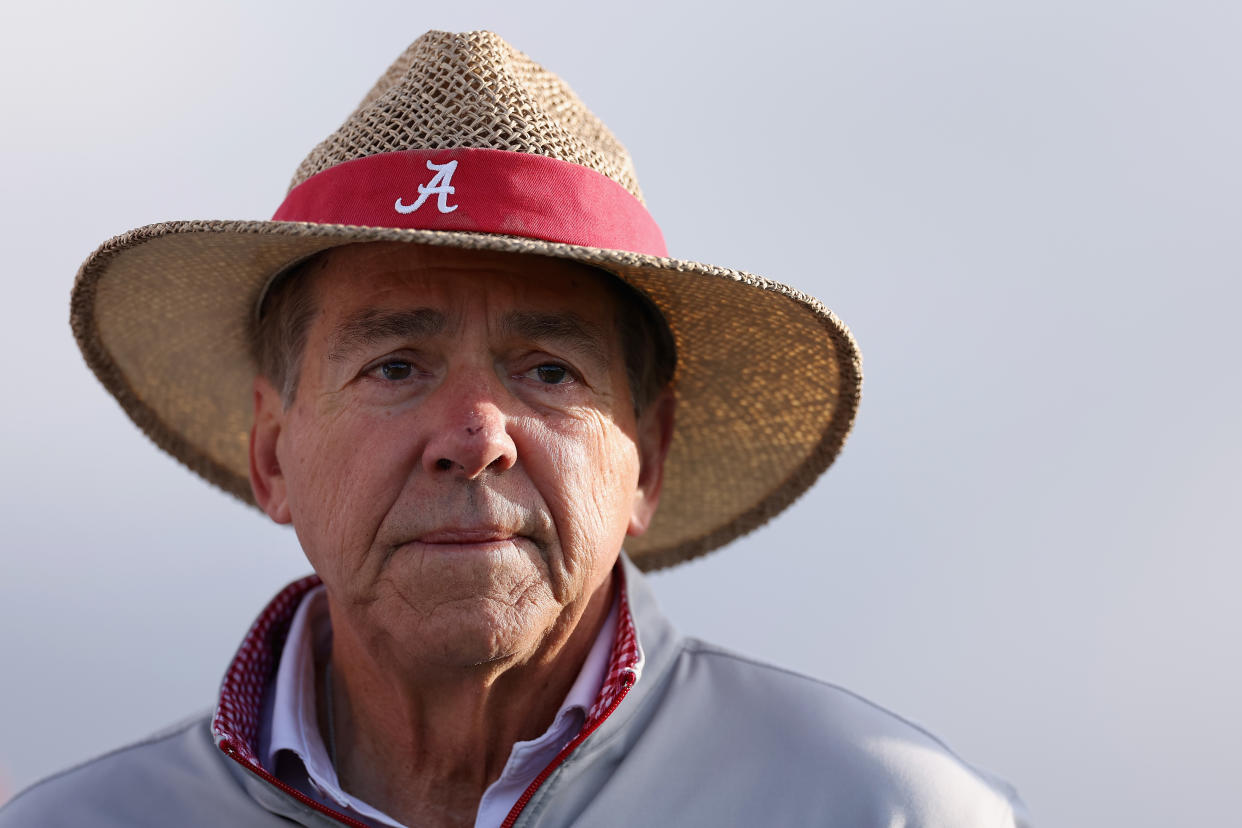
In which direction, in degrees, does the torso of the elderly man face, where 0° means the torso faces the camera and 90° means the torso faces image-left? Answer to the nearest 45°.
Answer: approximately 0°
